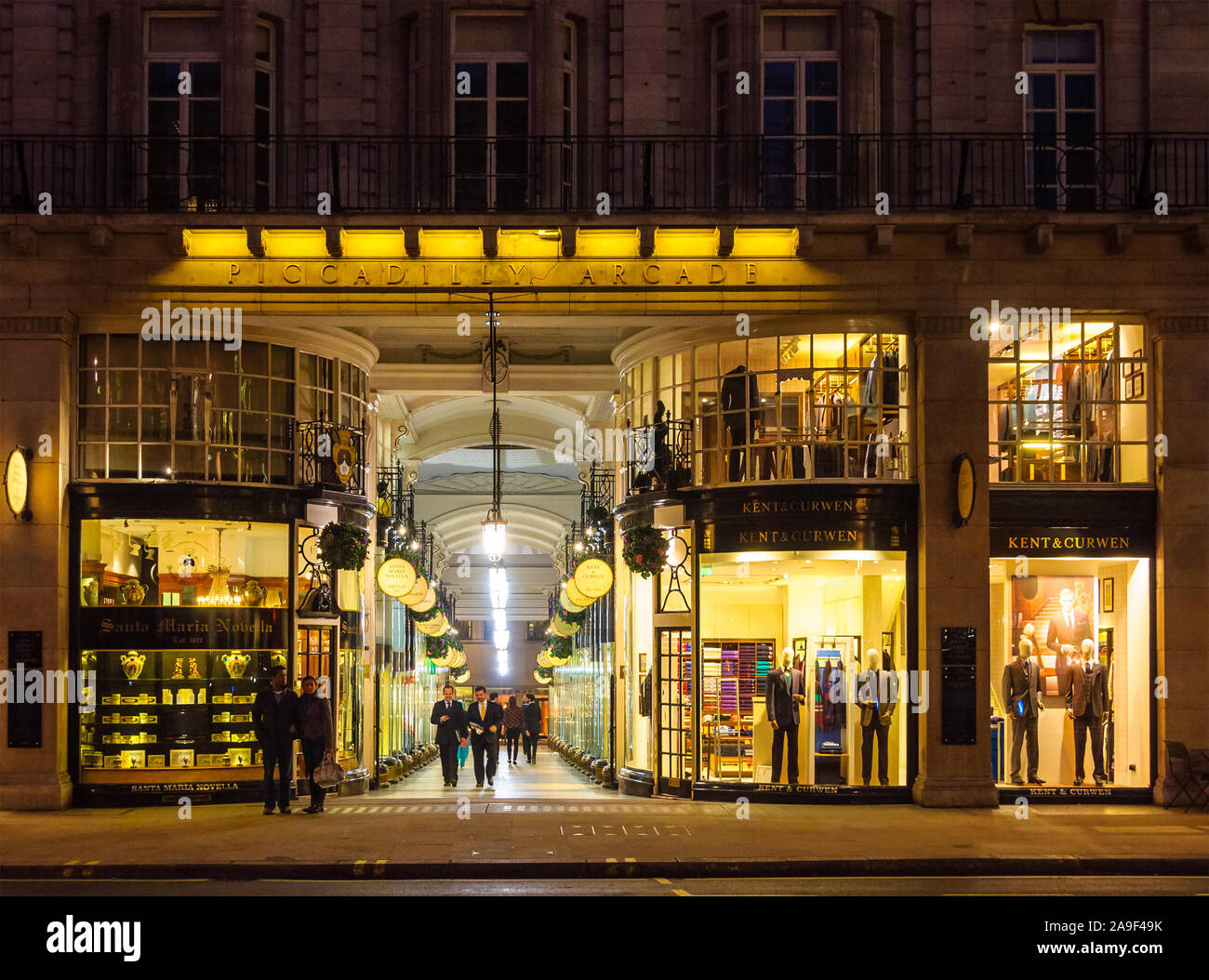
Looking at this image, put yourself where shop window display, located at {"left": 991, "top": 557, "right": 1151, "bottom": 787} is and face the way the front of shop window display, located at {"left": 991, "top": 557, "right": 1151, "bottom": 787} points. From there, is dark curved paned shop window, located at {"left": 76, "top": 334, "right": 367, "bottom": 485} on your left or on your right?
on your right

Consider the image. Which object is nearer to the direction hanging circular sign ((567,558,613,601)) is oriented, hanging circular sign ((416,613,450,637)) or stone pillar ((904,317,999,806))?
the stone pillar

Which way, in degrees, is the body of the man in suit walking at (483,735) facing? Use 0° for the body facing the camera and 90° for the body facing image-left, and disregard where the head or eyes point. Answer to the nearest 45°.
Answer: approximately 0°

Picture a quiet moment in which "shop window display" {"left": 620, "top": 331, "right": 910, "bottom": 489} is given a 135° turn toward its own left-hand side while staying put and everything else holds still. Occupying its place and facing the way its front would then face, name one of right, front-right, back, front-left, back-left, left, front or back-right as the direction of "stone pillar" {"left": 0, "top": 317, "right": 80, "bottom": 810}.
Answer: back-left

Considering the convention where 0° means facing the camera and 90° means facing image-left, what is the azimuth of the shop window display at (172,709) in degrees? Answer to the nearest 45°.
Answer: approximately 0°
